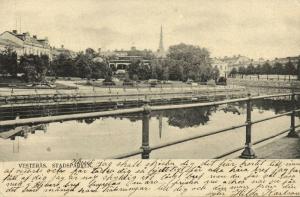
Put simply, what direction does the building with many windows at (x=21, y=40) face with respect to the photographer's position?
facing the viewer and to the right of the viewer
